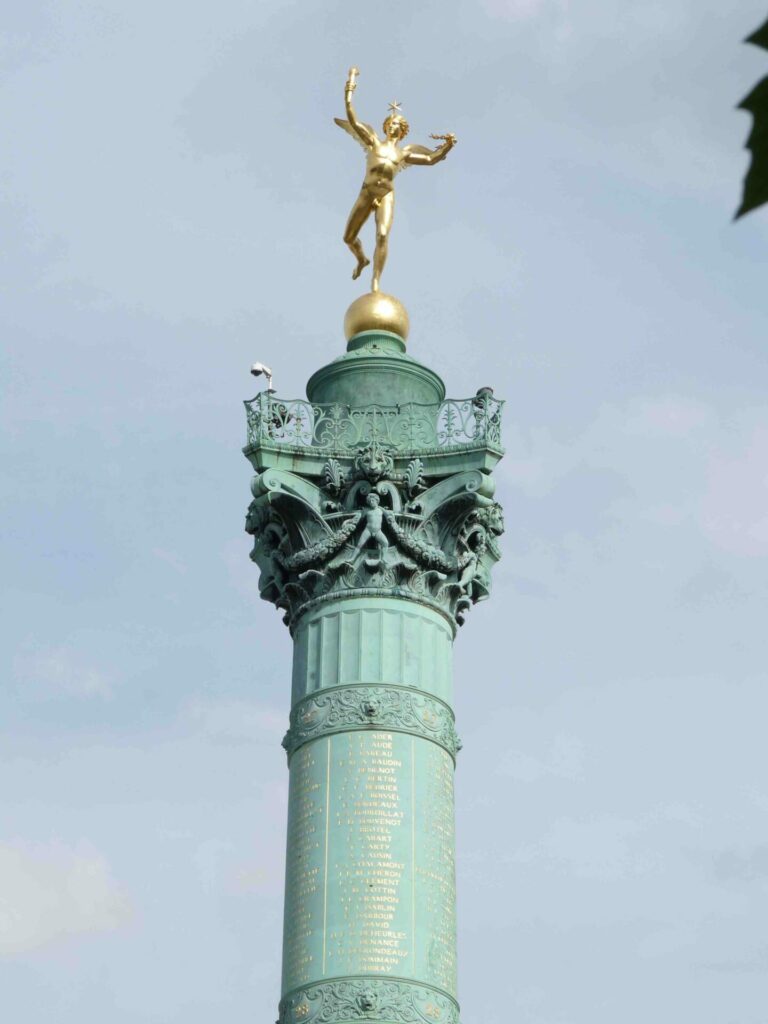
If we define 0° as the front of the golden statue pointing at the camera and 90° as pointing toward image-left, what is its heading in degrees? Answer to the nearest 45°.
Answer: approximately 0°

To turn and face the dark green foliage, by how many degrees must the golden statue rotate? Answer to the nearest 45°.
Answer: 0° — it already faces it
